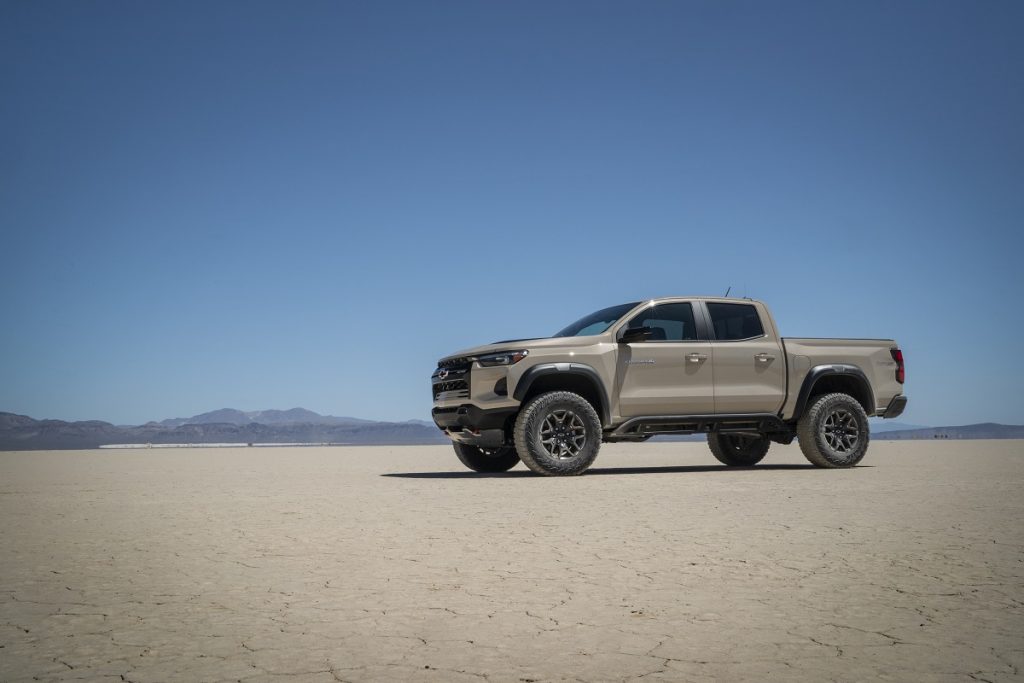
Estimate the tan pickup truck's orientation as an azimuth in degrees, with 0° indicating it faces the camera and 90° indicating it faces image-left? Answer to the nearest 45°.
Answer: approximately 45°
